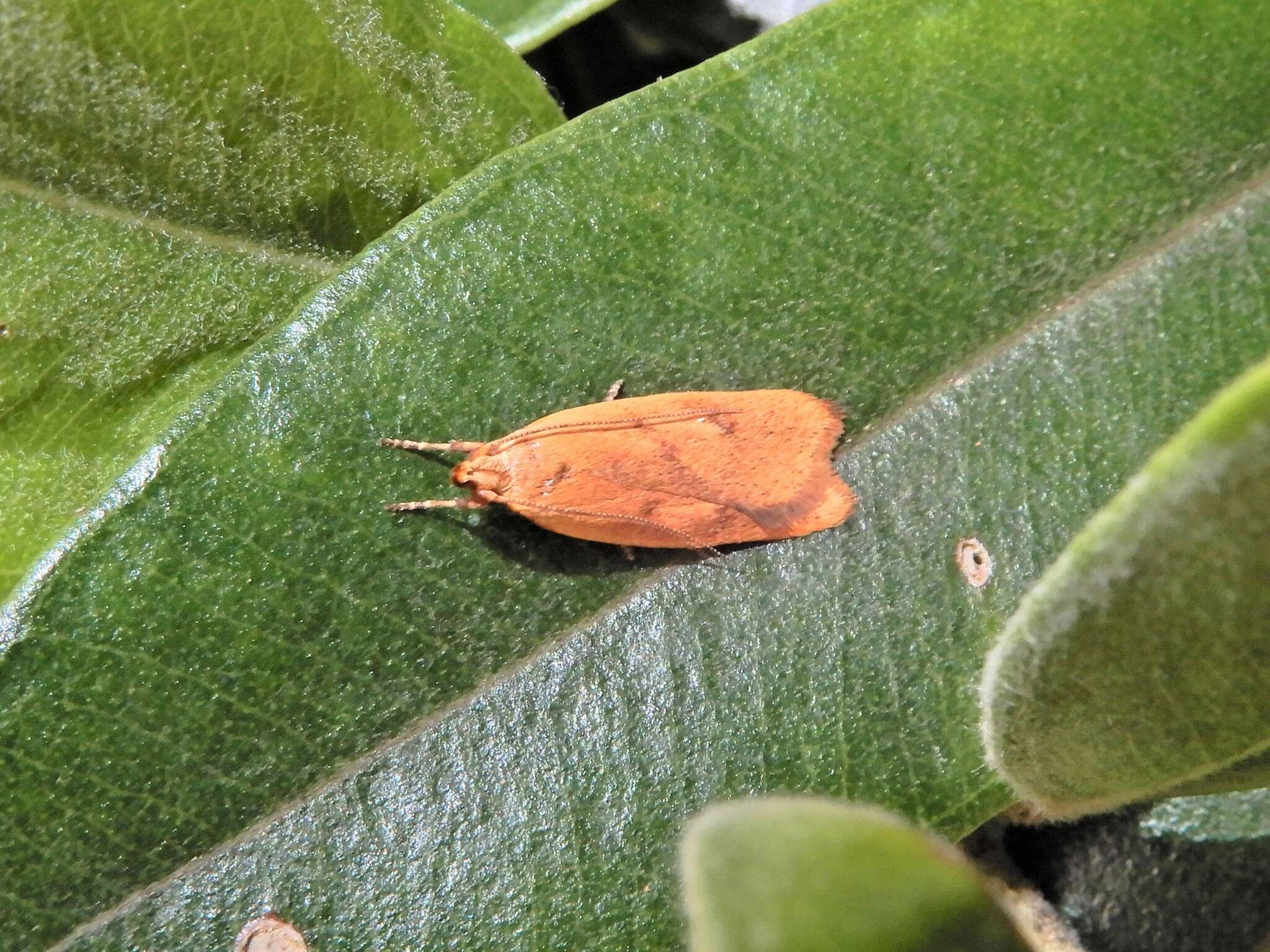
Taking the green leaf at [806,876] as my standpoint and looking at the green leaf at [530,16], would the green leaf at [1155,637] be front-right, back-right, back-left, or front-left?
front-right

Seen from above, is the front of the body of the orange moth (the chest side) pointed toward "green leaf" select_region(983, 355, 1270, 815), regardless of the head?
no

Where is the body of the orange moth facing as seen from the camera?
to the viewer's left

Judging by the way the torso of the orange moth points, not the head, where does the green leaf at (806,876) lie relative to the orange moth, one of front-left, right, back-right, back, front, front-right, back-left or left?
left
